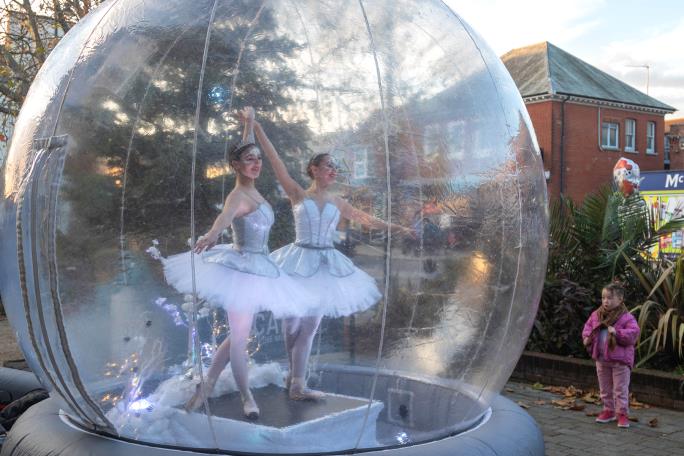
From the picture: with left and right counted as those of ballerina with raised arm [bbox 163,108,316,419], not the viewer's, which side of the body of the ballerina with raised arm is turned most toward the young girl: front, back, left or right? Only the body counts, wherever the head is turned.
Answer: left

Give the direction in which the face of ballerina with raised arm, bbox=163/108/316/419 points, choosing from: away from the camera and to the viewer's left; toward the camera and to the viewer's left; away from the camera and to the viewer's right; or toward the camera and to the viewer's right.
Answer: toward the camera and to the viewer's right

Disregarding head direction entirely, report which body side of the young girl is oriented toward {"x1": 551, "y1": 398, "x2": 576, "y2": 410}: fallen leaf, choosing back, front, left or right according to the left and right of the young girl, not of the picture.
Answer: right

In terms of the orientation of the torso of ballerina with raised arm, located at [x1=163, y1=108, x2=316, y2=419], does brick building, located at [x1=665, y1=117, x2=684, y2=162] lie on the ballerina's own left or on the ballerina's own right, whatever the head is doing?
on the ballerina's own left

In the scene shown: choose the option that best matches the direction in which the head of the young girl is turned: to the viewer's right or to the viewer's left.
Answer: to the viewer's left

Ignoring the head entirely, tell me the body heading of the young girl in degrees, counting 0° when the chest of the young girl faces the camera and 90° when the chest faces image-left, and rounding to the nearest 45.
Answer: approximately 45°

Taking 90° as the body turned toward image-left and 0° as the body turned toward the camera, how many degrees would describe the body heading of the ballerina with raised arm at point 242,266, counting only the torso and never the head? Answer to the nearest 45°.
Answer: approximately 315°

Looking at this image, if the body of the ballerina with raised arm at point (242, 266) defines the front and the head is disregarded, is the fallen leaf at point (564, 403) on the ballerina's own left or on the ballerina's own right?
on the ballerina's own left
